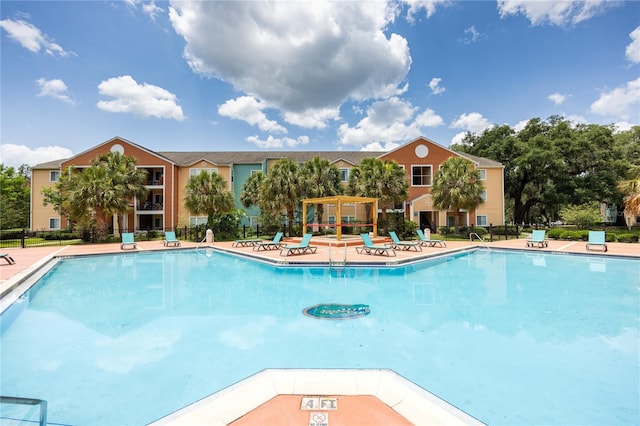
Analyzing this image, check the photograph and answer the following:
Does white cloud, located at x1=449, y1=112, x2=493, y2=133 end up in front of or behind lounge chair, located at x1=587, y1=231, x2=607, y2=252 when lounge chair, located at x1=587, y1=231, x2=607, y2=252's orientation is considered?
behind

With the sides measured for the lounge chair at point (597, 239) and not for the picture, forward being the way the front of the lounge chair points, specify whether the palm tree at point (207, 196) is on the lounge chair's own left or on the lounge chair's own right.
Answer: on the lounge chair's own right

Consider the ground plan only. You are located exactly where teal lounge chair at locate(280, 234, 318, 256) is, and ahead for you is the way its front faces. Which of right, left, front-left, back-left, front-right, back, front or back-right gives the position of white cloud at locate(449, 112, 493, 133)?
back

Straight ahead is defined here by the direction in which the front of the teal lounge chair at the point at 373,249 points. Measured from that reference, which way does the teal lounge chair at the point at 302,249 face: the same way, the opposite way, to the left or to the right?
to the right

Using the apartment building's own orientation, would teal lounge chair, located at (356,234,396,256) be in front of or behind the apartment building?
in front

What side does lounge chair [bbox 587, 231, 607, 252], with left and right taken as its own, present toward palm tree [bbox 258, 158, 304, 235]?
right

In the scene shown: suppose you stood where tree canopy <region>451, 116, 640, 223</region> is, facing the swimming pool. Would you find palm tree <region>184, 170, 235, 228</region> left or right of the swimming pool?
right

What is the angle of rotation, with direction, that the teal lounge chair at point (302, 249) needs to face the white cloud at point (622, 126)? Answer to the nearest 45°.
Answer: approximately 180°

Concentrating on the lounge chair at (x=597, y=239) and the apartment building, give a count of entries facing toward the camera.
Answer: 2

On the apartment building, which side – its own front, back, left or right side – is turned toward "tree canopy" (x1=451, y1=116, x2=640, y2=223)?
left
